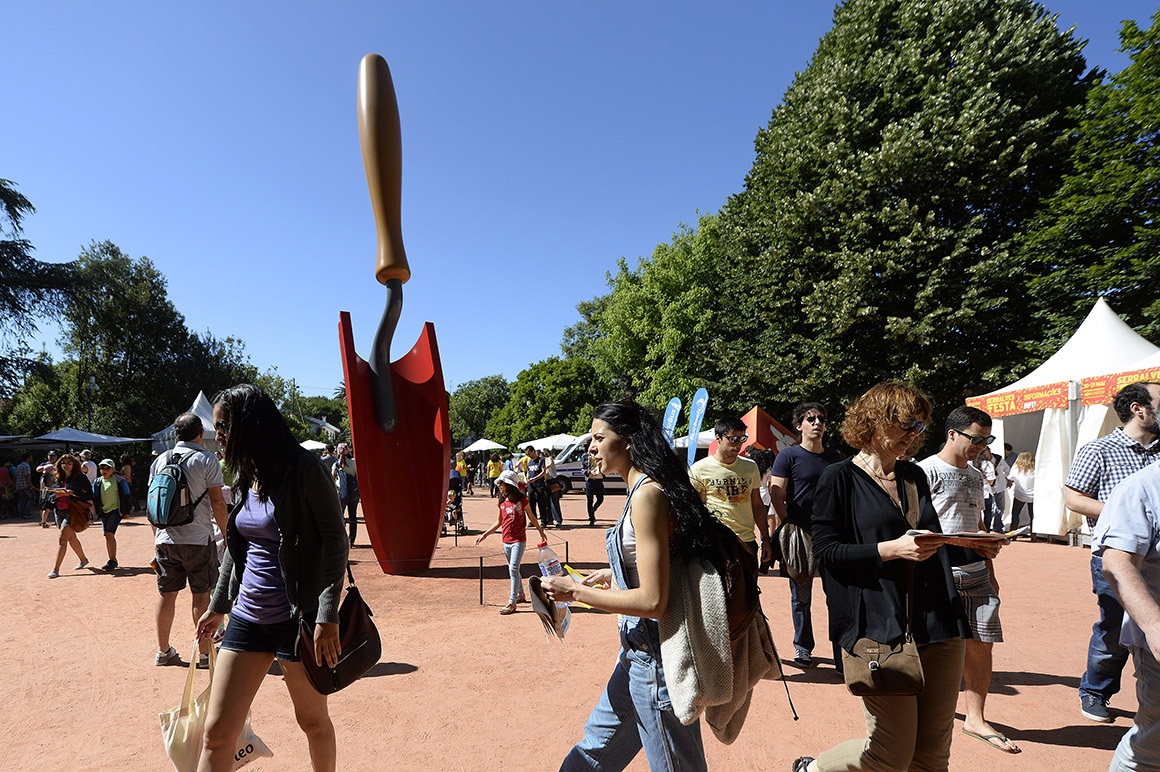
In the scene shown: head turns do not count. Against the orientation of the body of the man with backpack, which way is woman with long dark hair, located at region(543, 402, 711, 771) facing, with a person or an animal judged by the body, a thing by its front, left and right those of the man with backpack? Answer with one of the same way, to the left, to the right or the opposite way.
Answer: to the left

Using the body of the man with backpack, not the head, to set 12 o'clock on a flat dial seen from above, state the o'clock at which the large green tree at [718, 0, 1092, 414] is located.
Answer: The large green tree is roughly at 1 o'clock from the man with backpack.

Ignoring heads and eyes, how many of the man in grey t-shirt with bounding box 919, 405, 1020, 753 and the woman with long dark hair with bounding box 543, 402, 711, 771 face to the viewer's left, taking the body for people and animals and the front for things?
1

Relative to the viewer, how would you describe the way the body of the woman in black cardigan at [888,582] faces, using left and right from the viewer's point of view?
facing the viewer and to the right of the viewer

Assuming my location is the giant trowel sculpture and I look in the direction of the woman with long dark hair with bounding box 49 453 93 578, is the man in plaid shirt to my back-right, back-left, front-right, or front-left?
back-left

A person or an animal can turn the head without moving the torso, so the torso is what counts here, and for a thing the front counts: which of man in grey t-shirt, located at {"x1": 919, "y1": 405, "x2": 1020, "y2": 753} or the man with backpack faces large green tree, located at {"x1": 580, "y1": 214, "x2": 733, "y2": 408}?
the man with backpack

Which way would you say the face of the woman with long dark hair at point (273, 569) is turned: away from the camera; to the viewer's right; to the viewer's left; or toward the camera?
to the viewer's left

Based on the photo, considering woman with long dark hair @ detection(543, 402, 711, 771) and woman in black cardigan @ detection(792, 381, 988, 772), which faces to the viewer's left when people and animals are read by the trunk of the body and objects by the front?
the woman with long dark hair

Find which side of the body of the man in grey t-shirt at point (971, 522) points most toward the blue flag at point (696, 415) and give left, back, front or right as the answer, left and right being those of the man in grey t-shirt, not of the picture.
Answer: back

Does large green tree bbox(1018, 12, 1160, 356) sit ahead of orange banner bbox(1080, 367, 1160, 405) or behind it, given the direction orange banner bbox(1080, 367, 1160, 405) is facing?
behind

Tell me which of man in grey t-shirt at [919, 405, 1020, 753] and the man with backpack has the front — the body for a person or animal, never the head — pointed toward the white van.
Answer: the man with backpack

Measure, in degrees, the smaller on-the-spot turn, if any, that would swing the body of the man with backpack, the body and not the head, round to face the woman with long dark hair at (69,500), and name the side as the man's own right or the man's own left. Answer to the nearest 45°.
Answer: approximately 45° to the man's own left

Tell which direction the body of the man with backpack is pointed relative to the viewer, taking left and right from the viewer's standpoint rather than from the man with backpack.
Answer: facing away from the viewer and to the right of the viewer

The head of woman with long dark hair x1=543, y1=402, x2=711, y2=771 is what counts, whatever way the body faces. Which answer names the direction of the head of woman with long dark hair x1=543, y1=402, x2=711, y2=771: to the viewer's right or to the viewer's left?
to the viewer's left

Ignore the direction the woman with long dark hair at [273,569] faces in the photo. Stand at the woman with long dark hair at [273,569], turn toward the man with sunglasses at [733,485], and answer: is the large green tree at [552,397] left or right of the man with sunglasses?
left

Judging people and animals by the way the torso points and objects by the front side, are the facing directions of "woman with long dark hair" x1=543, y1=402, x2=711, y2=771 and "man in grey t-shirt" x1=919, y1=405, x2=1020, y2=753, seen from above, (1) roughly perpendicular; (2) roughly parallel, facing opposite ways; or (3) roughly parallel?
roughly perpendicular

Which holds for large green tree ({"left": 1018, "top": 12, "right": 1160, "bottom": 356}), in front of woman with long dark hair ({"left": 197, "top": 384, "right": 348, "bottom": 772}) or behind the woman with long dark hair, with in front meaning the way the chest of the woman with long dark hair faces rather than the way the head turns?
behind

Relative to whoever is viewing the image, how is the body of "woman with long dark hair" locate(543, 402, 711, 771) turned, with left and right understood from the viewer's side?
facing to the left of the viewer

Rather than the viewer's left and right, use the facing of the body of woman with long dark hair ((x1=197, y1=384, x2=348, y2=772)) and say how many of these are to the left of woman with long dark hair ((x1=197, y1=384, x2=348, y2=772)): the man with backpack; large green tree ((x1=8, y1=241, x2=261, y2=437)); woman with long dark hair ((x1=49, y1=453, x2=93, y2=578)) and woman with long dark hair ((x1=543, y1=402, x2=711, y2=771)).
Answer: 1

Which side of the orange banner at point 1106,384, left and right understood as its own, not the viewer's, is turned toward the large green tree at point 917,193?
right
